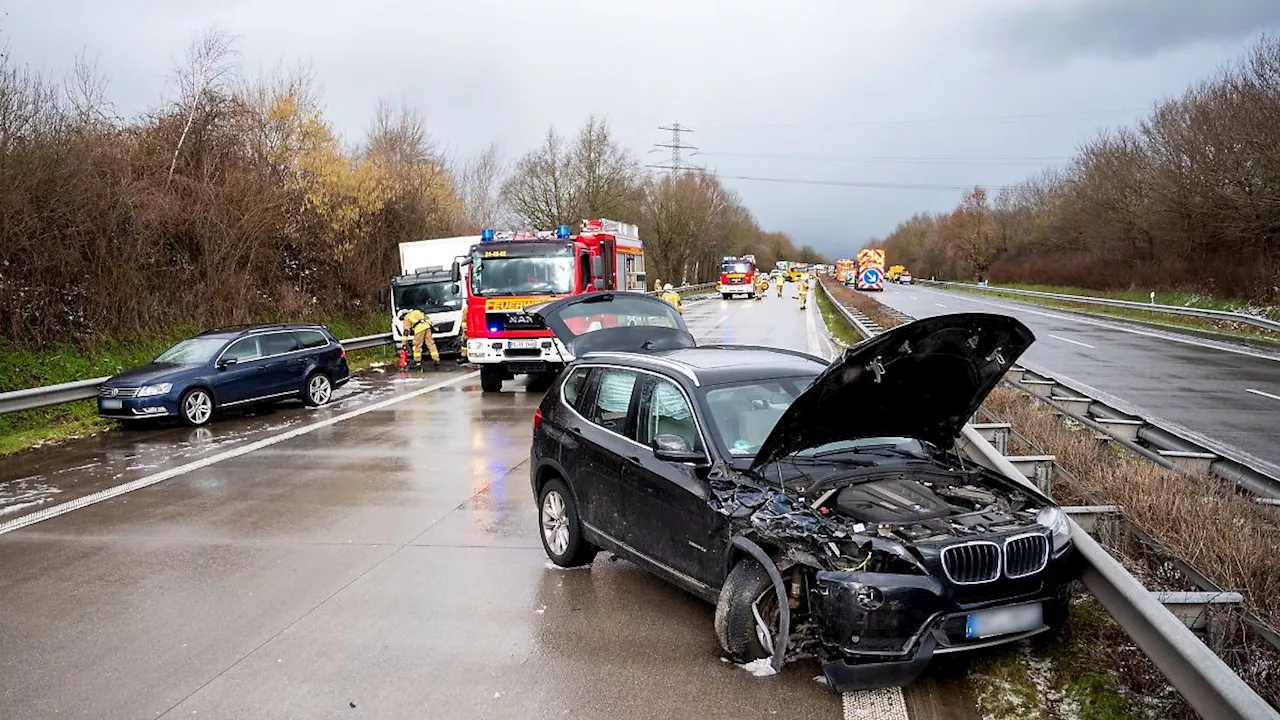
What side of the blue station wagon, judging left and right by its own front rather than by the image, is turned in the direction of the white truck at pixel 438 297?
back

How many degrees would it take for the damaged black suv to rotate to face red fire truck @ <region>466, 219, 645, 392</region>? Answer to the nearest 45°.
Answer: approximately 180°

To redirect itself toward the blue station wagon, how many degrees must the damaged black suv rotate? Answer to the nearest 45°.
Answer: approximately 180°

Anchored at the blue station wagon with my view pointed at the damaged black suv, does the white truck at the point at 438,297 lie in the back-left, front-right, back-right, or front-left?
back-left

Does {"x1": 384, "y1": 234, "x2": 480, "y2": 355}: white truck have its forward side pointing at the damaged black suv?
yes

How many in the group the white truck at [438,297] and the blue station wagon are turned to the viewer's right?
0

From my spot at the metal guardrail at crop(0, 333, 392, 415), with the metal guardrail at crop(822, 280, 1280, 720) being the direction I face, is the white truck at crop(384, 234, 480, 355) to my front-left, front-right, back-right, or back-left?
back-left

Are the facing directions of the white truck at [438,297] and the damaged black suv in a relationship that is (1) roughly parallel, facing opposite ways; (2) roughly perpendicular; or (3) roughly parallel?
roughly parallel

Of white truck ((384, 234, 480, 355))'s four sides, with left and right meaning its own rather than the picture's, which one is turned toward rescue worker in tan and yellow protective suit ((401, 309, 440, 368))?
front

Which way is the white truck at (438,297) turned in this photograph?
toward the camera

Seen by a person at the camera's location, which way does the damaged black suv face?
facing the viewer and to the right of the viewer

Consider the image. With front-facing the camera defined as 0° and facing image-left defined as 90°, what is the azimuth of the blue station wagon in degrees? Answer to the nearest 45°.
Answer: approximately 45°

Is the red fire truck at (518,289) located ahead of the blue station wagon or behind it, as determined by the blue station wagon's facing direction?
behind

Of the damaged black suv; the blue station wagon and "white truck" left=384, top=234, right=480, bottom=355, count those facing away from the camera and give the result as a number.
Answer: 0

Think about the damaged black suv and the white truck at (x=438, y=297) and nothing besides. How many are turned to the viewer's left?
0
